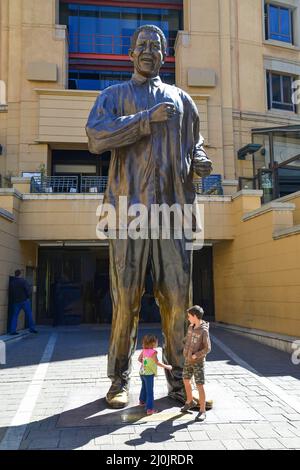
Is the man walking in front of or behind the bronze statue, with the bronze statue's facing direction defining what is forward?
behind

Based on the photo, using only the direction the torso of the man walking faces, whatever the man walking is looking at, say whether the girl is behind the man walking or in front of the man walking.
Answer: behind

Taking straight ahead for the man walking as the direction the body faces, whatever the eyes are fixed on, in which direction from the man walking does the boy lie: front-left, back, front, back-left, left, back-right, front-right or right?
back
